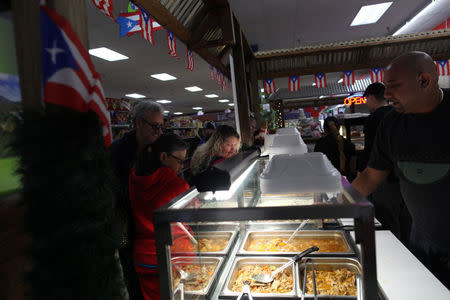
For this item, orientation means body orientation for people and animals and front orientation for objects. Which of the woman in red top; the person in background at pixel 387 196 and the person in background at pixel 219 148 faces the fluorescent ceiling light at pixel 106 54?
the person in background at pixel 387 196

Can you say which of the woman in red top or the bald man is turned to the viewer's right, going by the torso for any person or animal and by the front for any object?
the woman in red top

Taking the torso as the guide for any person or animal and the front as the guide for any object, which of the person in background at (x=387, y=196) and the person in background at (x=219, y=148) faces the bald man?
the person in background at (x=219, y=148)

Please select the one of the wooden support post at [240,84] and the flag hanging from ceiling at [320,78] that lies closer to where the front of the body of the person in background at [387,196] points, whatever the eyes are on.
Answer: the wooden support post

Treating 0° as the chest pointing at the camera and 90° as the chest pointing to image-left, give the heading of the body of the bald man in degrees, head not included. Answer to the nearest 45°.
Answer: approximately 45°

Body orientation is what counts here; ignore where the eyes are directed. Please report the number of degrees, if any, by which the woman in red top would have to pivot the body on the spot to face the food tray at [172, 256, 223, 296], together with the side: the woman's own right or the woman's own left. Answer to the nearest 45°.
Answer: approximately 45° to the woman's own right

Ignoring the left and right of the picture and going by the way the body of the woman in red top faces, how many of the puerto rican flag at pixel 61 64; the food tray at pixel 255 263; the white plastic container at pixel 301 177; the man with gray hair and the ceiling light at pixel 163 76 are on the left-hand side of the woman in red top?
2

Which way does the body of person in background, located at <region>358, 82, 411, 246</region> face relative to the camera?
to the viewer's left

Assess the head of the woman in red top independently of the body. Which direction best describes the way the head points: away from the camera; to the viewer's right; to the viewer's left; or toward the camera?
to the viewer's right

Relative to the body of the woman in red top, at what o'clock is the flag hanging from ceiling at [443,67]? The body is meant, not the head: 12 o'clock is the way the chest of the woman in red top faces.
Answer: The flag hanging from ceiling is roughly at 11 o'clock from the woman in red top.

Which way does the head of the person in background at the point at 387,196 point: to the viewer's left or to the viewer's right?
to the viewer's left

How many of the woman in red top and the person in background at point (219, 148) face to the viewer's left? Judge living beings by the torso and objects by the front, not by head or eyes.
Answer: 0

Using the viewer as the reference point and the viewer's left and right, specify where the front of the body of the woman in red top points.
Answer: facing to the right of the viewer

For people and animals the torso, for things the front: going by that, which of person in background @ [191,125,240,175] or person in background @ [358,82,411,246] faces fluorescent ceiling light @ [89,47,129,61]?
person in background @ [358,82,411,246]

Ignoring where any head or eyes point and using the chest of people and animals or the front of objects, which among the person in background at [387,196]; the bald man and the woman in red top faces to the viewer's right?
the woman in red top
